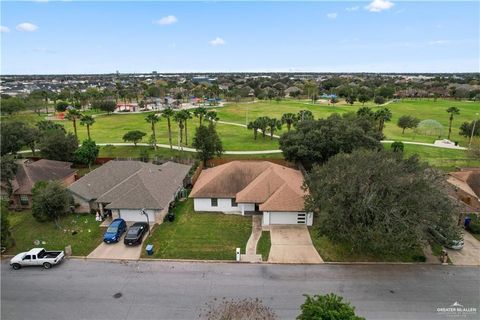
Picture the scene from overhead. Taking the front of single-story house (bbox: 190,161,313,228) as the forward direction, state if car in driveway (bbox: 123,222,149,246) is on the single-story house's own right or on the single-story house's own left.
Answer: on the single-story house's own right

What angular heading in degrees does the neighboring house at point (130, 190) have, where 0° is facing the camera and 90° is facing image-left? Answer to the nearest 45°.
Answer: approximately 0°

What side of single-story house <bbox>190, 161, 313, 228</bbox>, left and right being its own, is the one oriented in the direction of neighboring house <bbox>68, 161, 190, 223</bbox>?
right

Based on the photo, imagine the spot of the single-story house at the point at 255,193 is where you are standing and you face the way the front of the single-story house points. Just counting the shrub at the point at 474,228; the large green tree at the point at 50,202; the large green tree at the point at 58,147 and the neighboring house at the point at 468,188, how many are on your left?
2

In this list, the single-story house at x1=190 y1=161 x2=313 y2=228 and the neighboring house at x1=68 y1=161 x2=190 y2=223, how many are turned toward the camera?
2

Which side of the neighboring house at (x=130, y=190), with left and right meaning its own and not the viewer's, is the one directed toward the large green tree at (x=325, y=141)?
left

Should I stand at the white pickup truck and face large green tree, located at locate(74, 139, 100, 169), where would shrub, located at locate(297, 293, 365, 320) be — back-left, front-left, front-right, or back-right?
back-right

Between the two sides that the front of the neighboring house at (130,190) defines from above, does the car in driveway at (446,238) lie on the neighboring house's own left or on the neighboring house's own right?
on the neighboring house's own left

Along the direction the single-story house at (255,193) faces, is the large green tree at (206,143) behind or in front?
behind
